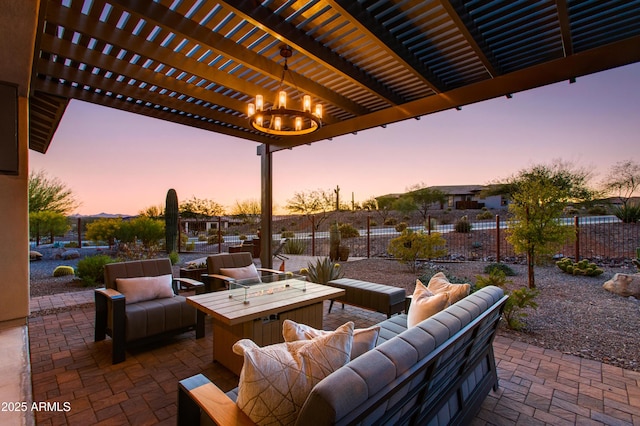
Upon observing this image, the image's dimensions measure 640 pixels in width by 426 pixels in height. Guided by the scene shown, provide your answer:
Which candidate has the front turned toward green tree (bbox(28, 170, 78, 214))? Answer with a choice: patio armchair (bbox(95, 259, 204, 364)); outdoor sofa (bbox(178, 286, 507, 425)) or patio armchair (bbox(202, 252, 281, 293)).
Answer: the outdoor sofa

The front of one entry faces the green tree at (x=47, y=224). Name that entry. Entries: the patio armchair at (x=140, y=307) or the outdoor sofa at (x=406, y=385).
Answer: the outdoor sofa

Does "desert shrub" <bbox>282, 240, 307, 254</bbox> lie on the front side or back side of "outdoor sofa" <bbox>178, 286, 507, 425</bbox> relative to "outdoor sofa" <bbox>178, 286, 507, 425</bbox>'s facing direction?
on the front side

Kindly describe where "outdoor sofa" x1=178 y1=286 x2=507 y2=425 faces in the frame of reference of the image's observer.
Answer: facing away from the viewer and to the left of the viewer

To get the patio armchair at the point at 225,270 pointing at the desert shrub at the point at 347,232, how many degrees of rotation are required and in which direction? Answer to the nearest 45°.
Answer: approximately 90° to its left

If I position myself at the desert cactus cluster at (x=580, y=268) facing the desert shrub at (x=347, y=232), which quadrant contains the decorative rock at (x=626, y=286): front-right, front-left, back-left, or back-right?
back-left

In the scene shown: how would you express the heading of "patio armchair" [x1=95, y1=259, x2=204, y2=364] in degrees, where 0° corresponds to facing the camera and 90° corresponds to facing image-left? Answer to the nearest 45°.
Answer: approximately 315°

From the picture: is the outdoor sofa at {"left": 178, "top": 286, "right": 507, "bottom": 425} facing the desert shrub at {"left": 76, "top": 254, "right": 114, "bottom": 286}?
yes

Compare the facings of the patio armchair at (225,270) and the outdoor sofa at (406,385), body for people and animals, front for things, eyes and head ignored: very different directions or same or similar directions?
very different directions

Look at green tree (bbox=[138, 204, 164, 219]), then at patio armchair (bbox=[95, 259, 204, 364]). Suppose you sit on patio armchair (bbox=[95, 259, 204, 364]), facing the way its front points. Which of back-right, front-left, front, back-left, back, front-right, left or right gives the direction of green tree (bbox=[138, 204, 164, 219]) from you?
back-left

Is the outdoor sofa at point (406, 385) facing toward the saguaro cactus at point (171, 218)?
yes

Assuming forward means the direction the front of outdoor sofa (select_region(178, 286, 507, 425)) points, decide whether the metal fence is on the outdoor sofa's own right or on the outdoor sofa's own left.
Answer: on the outdoor sofa's own right

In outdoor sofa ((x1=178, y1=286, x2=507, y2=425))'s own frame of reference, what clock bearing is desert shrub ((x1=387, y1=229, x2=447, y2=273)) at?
The desert shrub is roughly at 2 o'clock from the outdoor sofa.

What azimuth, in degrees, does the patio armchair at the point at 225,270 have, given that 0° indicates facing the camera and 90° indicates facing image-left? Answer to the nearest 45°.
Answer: approximately 315°
